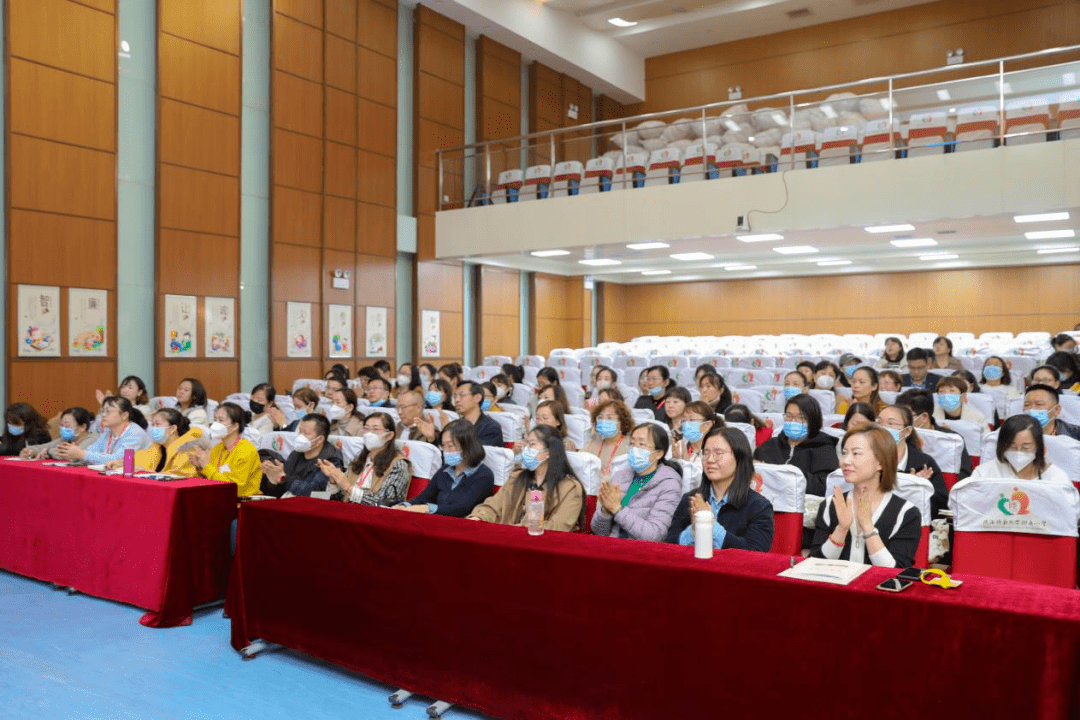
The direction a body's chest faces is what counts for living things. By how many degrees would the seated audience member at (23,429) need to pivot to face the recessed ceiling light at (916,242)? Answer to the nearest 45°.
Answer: approximately 135° to their left

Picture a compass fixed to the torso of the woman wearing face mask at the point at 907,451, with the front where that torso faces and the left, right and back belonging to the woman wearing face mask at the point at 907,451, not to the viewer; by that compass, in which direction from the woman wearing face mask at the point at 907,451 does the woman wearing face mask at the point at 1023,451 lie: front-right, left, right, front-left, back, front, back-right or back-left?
left

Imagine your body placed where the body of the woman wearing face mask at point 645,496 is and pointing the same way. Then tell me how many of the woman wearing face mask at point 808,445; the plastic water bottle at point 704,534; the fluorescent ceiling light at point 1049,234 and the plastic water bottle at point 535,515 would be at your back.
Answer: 2

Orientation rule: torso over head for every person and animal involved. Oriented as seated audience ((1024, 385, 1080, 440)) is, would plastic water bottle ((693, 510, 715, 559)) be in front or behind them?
in front

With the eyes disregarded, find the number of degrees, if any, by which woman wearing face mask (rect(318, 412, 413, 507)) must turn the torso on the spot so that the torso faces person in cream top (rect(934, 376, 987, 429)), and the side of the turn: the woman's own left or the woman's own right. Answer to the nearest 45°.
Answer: approximately 135° to the woman's own left

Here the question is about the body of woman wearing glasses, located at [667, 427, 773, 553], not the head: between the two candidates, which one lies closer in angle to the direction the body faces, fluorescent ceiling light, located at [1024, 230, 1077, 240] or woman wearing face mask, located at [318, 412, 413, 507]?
the woman wearing face mask

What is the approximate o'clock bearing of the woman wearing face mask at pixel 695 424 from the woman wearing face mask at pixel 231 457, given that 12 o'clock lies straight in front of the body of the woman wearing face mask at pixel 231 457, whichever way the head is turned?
the woman wearing face mask at pixel 695 424 is roughly at 8 o'clock from the woman wearing face mask at pixel 231 457.

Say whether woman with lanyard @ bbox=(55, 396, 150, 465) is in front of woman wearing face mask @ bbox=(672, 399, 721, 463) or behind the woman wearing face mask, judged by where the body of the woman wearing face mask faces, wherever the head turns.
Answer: in front

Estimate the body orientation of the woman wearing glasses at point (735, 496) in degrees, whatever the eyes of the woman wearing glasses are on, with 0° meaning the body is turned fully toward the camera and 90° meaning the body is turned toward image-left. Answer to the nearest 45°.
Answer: approximately 45°

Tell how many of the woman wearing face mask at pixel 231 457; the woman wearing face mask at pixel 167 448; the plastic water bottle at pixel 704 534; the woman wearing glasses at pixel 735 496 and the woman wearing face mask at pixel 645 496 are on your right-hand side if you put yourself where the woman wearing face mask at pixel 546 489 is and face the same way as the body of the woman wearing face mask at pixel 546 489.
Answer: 2

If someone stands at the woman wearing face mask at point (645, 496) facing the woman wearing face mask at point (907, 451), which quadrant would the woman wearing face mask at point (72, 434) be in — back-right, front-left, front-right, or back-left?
back-left

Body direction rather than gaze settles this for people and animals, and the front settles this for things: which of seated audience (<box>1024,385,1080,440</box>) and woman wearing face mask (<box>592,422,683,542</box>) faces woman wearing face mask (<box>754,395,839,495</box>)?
the seated audience

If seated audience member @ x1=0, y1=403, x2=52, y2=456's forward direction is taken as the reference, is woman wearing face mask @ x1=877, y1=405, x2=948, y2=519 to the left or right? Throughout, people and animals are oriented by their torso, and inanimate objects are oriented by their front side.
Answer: on their left

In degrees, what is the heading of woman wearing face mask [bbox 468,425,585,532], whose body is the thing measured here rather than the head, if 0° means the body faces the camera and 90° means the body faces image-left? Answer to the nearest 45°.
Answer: approximately 45°

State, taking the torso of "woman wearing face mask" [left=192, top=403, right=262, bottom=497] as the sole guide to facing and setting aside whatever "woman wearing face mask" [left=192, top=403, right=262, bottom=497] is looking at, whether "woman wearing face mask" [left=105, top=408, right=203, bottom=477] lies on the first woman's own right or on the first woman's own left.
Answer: on the first woman's own right
